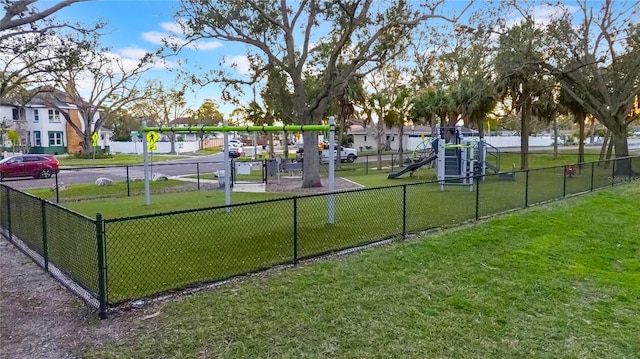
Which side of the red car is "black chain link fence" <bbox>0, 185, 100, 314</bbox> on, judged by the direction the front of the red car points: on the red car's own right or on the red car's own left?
on the red car's own left

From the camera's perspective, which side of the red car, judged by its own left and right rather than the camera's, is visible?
left

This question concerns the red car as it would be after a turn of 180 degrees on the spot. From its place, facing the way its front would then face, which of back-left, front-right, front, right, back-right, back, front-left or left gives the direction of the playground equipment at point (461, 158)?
front-right

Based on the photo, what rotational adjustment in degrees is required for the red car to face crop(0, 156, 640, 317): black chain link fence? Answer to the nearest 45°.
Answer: approximately 90° to its left
